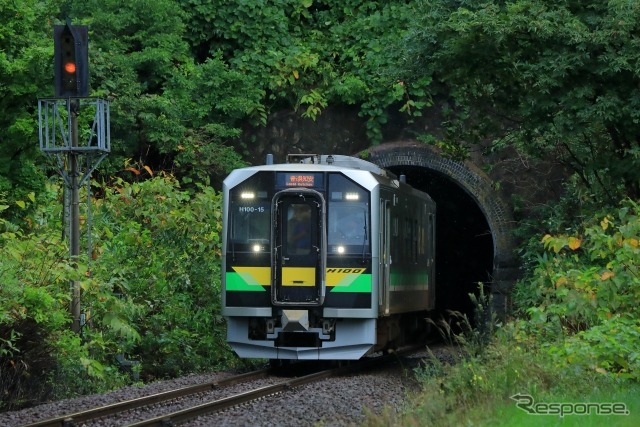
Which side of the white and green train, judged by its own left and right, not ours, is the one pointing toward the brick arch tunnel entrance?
back

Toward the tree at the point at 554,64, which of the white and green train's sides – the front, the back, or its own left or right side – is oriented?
left

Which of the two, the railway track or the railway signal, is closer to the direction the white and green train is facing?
the railway track

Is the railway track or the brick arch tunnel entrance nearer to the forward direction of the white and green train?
the railway track

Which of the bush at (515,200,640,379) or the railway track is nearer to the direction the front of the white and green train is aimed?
the railway track

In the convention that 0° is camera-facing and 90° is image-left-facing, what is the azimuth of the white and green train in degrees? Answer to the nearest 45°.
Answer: approximately 0°

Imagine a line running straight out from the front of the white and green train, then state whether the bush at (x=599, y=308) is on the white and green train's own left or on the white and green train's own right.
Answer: on the white and green train's own left

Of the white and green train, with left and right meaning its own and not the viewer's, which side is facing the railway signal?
right
